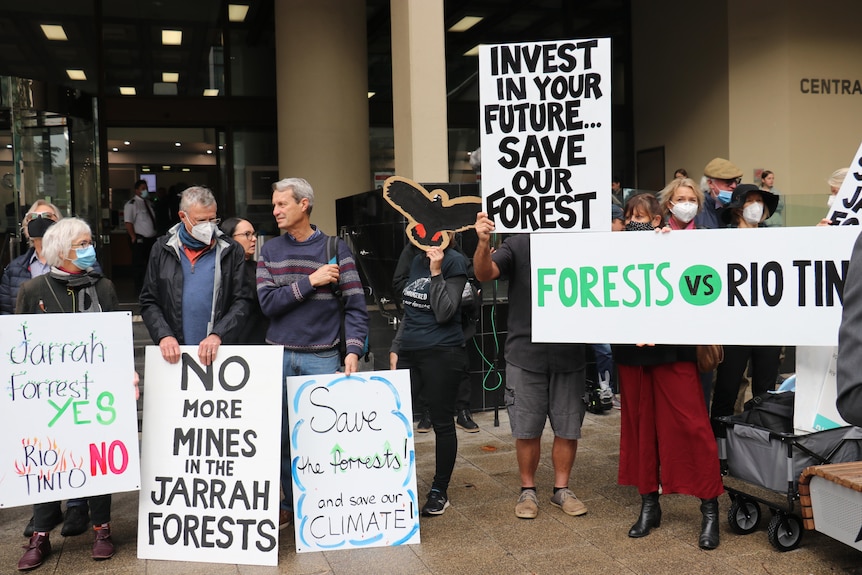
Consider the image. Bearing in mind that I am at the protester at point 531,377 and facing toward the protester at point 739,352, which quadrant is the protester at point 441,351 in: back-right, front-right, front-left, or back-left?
back-left

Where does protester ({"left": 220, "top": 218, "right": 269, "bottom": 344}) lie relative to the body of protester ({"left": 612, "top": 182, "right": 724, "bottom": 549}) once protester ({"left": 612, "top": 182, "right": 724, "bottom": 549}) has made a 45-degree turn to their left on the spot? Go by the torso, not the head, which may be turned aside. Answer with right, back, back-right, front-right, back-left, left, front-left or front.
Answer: back-right

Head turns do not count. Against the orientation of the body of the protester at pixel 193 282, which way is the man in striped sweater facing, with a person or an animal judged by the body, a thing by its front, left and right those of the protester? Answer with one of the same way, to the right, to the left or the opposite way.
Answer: the same way

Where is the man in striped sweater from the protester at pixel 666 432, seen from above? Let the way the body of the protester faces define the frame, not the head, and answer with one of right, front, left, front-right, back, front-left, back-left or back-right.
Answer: right

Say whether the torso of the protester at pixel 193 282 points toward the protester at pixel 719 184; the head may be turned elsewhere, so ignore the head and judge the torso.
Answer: no

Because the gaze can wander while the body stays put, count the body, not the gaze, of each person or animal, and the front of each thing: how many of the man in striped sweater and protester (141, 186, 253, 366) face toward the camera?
2

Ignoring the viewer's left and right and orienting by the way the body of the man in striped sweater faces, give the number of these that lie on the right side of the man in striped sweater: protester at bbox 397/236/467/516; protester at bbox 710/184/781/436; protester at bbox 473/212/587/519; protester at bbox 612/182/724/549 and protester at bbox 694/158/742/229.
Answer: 0

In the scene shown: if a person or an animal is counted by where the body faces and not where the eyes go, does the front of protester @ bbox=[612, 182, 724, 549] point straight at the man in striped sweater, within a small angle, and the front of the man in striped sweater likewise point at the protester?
no

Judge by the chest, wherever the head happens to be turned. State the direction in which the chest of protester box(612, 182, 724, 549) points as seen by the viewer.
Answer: toward the camera

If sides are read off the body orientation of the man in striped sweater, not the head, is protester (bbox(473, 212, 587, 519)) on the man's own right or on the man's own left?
on the man's own left

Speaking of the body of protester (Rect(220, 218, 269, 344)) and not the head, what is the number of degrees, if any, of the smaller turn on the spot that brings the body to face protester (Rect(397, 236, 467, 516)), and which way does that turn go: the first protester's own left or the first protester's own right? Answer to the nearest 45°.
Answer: approximately 45° to the first protester's own left

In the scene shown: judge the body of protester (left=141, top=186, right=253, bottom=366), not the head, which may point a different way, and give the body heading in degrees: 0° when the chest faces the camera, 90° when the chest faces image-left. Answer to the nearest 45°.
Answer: approximately 0°

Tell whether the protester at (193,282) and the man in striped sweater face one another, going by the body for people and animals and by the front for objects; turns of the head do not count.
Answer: no

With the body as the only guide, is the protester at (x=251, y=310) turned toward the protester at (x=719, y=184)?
no

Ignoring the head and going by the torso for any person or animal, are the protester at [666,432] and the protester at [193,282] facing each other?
no

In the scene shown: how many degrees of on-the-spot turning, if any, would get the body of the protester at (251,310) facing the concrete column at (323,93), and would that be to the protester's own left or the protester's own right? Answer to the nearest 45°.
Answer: approximately 135° to the protester's own left

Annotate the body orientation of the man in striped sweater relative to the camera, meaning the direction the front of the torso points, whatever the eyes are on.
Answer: toward the camera
